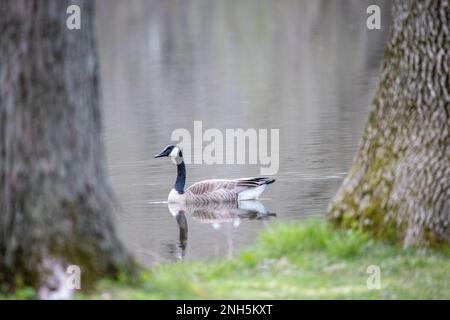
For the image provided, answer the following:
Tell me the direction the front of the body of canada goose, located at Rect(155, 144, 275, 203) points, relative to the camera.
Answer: to the viewer's left

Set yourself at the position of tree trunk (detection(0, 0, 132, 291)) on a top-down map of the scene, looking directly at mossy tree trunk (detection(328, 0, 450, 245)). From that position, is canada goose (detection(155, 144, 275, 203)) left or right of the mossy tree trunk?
left
